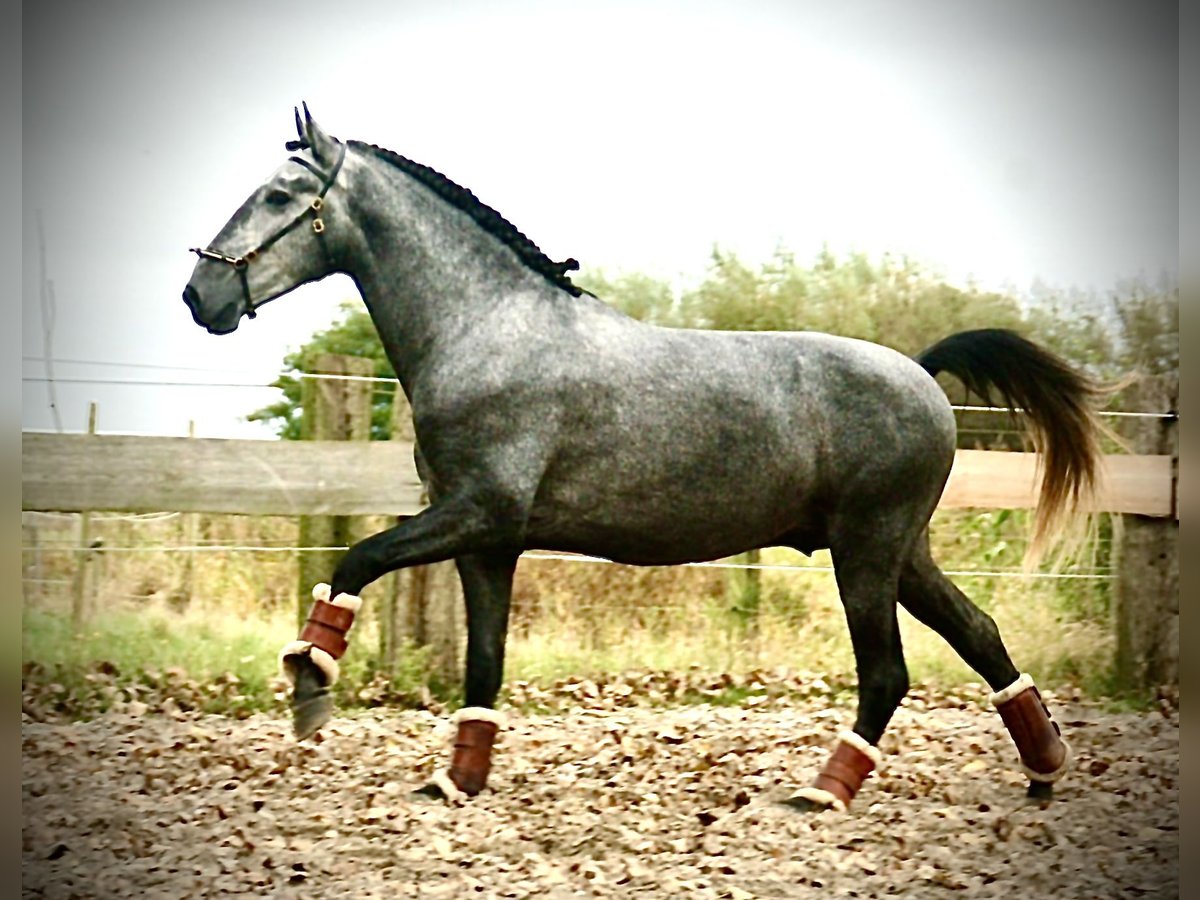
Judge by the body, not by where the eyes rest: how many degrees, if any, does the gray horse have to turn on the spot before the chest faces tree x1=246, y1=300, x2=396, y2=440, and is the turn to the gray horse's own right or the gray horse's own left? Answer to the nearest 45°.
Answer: approximately 45° to the gray horse's own right

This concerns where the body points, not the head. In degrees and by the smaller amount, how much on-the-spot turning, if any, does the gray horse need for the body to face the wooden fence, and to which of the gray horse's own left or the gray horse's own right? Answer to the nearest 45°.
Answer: approximately 45° to the gray horse's own right

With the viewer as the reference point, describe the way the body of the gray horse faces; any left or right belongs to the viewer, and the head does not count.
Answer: facing to the left of the viewer

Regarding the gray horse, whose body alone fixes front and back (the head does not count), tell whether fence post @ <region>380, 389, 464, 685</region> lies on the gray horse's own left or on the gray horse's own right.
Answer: on the gray horse's own right

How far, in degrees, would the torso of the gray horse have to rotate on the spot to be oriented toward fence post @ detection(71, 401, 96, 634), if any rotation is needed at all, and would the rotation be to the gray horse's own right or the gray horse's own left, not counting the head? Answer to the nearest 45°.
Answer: approximately 45° to the gray horse's own right
